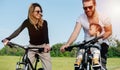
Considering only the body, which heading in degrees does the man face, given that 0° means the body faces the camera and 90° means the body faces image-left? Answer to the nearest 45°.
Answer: approximately 0°

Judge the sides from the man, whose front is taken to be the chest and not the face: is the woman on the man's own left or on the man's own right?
on the man's own right
